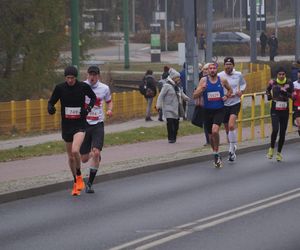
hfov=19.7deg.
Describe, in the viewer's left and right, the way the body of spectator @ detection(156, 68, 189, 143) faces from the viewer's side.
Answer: facing to the right of the viewer

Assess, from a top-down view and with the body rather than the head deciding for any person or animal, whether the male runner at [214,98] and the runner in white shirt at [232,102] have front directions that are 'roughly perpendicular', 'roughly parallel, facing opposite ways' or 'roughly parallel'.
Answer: roughly parallel

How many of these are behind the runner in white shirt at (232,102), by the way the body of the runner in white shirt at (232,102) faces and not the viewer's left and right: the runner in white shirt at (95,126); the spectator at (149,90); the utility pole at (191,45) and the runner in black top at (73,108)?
2

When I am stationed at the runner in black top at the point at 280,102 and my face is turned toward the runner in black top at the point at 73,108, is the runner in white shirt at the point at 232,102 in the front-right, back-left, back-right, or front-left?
front-right

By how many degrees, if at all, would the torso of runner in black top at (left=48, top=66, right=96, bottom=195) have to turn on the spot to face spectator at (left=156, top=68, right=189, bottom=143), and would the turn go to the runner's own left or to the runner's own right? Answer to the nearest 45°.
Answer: approximately 180°

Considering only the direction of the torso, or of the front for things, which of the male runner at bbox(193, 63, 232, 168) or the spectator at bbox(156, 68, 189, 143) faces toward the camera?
the male runner

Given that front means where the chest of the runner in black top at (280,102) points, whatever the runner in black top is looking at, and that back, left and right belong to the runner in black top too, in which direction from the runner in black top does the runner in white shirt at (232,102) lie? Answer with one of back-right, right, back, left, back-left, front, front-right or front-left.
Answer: right

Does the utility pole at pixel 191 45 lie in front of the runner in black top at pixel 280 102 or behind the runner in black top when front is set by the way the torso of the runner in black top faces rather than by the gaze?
behind

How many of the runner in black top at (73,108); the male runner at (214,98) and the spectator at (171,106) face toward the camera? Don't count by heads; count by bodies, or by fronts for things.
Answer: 2

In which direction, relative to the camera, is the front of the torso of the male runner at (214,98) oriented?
toward the camera

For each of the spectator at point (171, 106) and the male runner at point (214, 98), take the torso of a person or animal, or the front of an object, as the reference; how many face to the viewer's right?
1

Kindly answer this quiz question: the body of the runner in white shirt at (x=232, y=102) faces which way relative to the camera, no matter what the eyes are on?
toward the camera

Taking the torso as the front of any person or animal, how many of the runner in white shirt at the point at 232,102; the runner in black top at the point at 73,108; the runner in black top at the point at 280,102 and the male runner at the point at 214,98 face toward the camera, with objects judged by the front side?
4

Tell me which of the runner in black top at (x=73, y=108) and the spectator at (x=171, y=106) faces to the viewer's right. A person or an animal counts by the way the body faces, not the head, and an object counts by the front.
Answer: the spectator

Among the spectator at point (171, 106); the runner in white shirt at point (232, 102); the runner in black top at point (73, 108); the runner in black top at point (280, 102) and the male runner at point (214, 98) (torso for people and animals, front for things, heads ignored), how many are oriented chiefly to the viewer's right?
1
